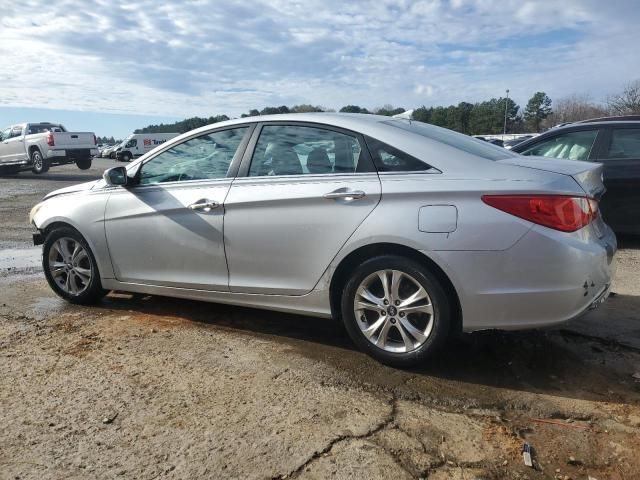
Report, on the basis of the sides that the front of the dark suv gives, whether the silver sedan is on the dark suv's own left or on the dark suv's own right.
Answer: on the dark suv's own left

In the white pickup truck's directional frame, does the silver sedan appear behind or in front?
behind

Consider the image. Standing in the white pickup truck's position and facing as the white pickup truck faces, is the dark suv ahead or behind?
behind

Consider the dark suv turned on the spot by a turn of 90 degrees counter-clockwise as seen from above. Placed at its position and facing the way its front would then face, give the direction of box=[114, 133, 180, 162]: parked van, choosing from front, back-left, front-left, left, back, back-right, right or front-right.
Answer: back-right

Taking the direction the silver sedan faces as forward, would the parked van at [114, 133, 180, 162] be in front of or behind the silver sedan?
in front

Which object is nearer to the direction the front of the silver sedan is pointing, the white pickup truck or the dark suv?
the white pickup truck

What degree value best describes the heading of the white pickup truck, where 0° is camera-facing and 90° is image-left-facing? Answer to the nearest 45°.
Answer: approximately 135°

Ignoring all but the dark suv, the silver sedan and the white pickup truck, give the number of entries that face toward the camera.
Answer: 0

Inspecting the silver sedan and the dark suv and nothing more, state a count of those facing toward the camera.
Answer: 0

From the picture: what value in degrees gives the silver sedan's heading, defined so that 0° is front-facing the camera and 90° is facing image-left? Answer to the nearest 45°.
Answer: approximately 135°

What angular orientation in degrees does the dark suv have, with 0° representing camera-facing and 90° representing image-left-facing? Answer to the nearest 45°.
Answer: approximately 90°
